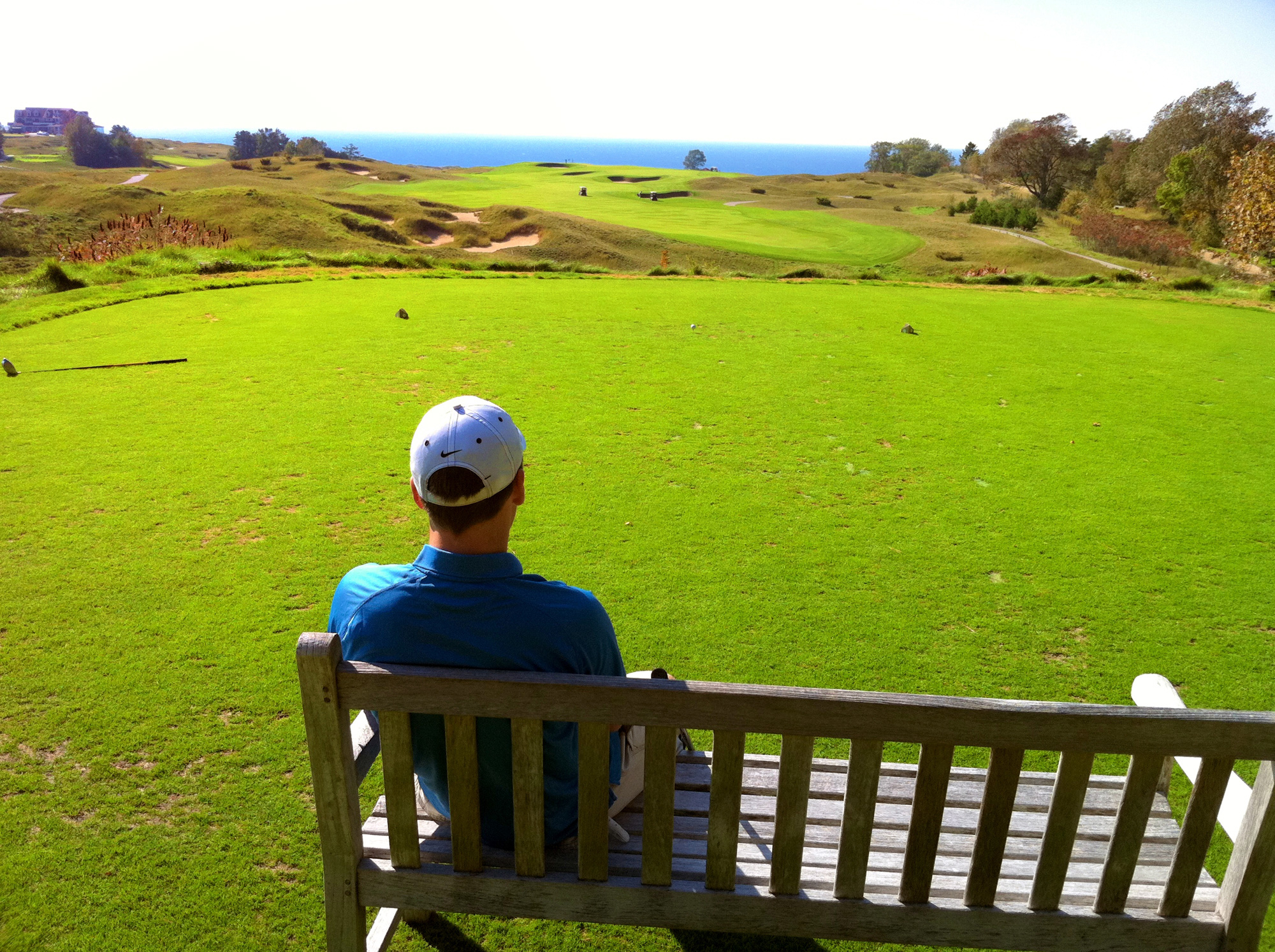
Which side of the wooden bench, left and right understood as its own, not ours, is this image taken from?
back

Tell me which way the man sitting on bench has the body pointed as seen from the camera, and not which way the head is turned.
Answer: away from the camera

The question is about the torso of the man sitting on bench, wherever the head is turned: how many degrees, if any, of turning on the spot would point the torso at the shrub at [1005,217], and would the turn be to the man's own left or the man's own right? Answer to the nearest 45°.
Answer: approximately 45° to the man's own right

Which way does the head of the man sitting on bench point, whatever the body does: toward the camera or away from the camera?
away from the camera
